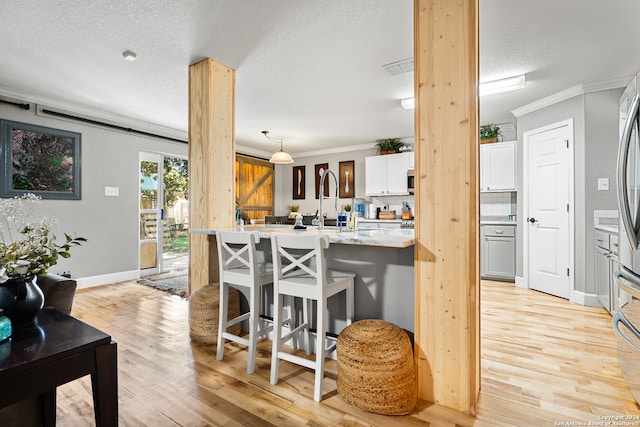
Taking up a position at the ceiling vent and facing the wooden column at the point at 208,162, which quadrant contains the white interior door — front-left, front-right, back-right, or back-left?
back-right

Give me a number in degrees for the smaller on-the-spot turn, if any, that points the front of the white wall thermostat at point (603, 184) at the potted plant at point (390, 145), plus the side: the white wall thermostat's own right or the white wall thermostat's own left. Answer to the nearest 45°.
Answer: approximately 90° to the white wall thermostat's own right

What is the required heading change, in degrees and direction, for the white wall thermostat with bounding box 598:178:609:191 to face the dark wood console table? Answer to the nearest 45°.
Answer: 0° — it already faces it

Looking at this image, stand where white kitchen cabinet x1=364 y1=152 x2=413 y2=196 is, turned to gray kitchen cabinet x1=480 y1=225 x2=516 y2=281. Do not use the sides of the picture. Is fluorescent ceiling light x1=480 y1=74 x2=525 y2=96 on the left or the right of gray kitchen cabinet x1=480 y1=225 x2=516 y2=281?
right

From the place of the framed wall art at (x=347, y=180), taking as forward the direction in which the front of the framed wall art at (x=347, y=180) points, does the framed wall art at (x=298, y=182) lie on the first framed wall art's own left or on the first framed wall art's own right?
on the first framed wall art's own right

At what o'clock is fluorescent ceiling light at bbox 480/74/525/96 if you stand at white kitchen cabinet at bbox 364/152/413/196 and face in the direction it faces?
The fluorescent ceiling light is roughly at 11 o'clock from the white kitchen cabinet.

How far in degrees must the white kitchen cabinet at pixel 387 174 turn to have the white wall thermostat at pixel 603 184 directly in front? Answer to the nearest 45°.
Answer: approximately 45° to its left
